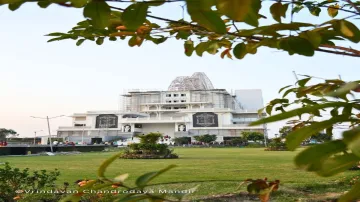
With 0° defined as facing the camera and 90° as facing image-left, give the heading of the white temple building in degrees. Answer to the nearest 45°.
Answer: approximately 0°

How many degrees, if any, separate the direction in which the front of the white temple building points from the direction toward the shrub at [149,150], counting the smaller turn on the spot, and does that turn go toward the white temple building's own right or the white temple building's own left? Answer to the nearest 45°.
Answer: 0° — it already faces it

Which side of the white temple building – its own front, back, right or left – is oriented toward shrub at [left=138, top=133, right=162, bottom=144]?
front
